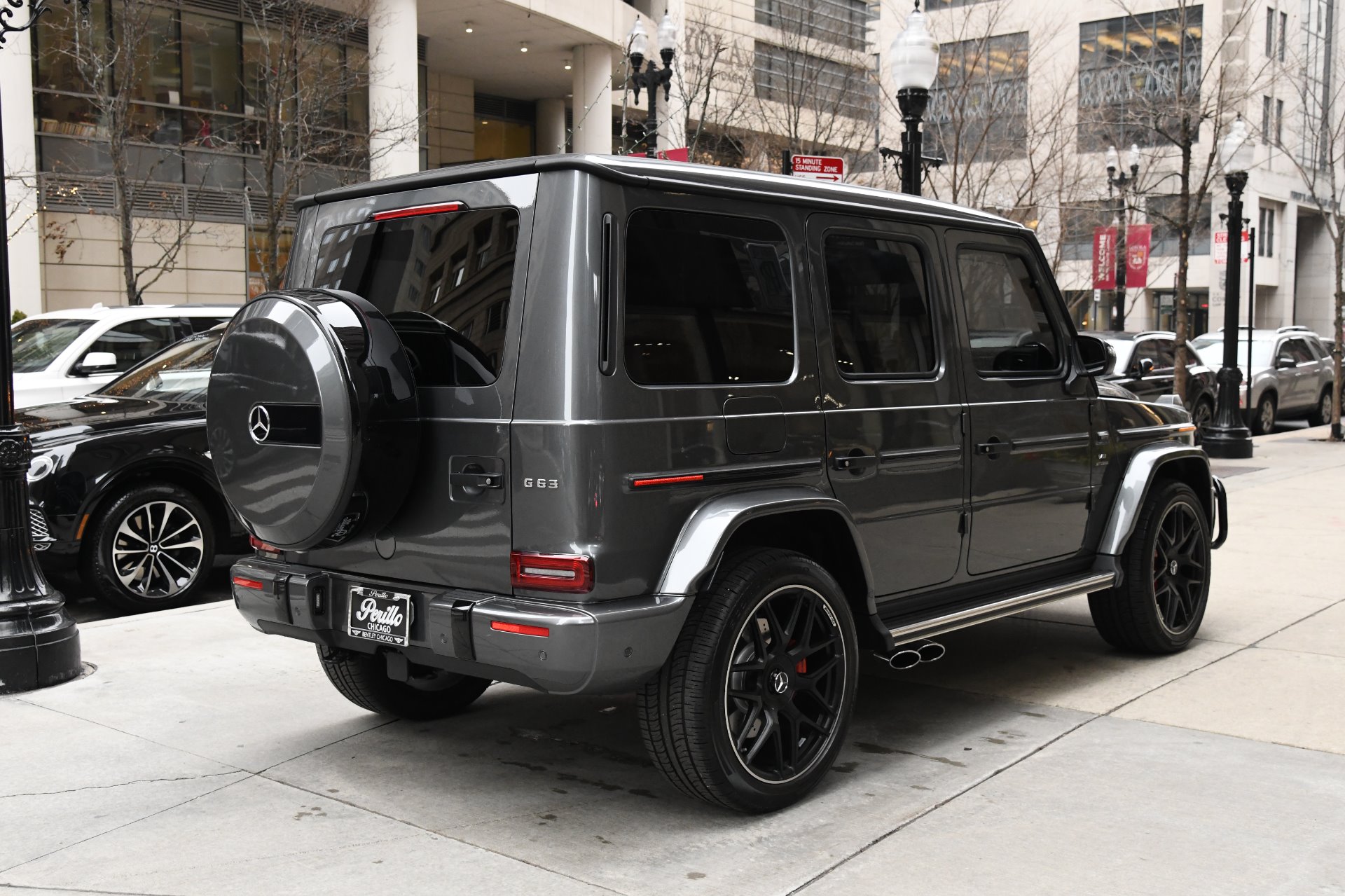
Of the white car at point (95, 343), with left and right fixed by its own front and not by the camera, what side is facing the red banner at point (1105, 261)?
back

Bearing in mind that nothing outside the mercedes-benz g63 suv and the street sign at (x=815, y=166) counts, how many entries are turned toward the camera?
1

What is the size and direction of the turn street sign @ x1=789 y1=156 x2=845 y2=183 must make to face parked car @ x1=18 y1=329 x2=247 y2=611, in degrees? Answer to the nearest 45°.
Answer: approximately 45° to its right

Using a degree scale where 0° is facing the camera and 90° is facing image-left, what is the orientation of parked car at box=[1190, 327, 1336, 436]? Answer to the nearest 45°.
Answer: approximately 45°

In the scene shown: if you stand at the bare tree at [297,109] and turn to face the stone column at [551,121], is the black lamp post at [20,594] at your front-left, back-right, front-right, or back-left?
back-right

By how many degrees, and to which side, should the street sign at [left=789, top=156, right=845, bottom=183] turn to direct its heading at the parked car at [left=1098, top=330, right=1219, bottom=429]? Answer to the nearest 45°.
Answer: approximately 135° to its left

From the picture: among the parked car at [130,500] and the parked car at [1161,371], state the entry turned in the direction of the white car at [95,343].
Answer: the parked car at [1161,371]

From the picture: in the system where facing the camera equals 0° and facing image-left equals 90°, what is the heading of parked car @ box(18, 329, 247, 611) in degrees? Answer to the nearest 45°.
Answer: approximately 45°

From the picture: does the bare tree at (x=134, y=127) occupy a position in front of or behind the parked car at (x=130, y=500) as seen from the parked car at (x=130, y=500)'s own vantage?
behind

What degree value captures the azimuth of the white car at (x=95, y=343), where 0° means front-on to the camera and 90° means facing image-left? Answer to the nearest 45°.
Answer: approximately 45°
